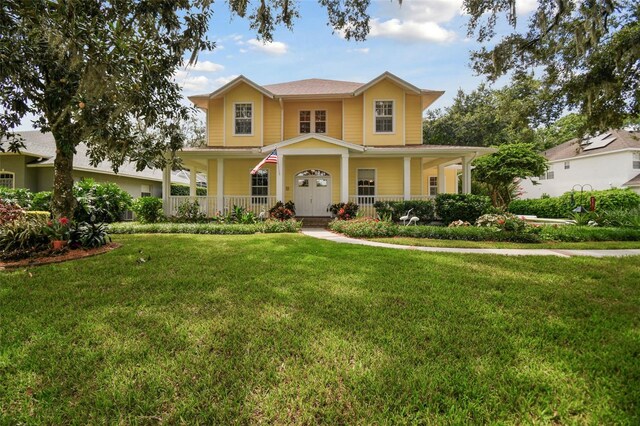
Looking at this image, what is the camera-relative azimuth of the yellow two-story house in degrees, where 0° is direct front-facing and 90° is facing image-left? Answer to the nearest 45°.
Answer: approximately 0°

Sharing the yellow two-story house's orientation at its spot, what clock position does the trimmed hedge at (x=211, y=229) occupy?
The trimmed hedge is roughly at 1 o'clock from the yellow two-story house.

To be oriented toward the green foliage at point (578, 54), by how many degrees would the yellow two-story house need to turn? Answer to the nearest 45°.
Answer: approximately 45° to its left

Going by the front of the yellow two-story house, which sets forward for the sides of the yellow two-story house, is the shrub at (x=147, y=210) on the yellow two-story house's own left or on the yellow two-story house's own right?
on the yellow two-story house's own right

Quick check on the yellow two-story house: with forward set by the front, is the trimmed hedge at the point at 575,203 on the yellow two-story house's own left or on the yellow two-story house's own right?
on the yellow two-story house's own left

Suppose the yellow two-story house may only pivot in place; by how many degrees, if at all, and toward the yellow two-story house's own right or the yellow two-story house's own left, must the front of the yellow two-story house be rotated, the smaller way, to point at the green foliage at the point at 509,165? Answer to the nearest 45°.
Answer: approximately 90° to the yellow two-story house's own left

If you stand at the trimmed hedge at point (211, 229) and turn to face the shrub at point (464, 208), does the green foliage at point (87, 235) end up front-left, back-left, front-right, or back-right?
back-right

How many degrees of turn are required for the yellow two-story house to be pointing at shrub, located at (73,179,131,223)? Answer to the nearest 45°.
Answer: approximately 90° to its right
